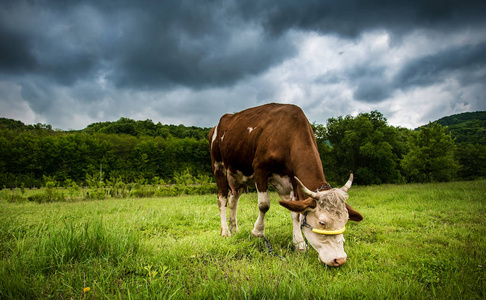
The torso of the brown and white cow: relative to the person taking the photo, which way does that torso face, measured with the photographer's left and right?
facing the viewer and to the right of the viewer
